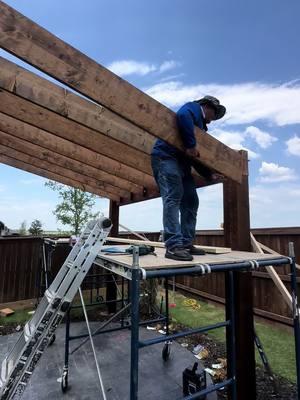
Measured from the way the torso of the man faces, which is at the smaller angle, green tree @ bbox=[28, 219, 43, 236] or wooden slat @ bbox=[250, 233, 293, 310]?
the wooden slat

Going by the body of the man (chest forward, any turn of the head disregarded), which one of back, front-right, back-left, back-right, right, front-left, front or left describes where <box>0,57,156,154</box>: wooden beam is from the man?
back

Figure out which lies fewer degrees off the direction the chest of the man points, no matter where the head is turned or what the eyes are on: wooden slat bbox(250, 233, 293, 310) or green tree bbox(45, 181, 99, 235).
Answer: the wooden slat

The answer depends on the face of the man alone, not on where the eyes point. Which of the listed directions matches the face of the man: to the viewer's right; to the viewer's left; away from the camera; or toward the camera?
to the viewer's right

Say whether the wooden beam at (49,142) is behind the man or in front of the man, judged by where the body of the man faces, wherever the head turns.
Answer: behind
